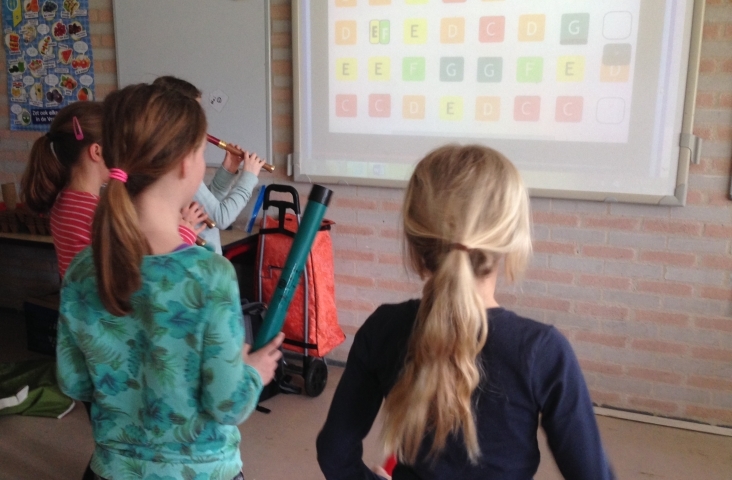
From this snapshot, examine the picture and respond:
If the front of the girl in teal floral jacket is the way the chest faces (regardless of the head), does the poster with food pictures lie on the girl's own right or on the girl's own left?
on the girl's own left

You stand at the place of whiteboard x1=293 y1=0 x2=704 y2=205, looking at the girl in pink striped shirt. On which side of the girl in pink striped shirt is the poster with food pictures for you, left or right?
right

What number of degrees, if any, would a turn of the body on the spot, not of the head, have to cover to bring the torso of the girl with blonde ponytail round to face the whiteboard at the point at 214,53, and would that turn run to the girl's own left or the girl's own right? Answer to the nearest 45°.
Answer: approximately 45° to the girl's own left

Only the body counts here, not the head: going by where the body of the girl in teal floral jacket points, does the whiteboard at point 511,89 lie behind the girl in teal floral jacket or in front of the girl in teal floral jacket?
in front

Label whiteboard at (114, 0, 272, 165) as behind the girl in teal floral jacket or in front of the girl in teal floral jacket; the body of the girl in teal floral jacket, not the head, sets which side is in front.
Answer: in front

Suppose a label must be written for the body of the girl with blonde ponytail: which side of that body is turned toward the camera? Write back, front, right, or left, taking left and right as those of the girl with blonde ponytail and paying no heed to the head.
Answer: back

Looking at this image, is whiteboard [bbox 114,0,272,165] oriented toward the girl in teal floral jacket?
yes

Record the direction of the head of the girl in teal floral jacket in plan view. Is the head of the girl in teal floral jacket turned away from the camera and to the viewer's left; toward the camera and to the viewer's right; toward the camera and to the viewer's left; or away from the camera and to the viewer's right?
away from the camera and to the viewer's right

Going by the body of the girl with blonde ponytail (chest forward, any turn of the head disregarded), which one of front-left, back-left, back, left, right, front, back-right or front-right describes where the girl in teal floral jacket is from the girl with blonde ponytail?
left

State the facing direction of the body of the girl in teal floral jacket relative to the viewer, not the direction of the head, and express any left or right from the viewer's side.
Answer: facing away from the viewer and to the right of the viewer

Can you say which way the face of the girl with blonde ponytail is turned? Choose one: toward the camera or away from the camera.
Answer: away from the camera

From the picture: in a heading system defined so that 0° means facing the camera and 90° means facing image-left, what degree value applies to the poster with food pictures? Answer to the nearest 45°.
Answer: approximately 0°

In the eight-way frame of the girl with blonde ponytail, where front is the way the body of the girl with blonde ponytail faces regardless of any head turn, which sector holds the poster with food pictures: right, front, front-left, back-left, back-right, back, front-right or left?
front-left
